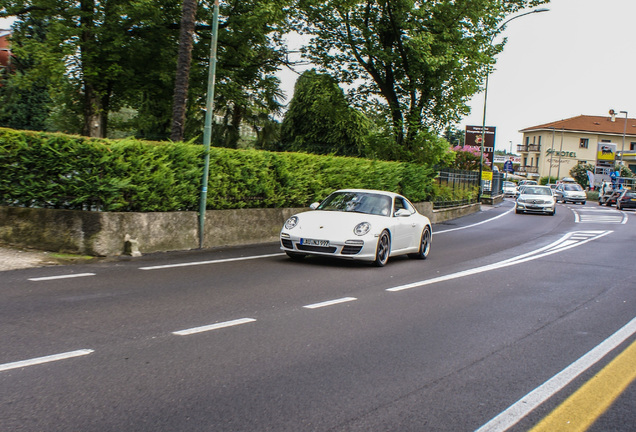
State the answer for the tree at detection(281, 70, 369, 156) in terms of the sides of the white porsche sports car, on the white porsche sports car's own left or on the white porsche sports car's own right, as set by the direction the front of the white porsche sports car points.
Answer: on the white porsche sports car's own right

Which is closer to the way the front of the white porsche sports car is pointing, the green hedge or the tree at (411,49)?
the green hedge

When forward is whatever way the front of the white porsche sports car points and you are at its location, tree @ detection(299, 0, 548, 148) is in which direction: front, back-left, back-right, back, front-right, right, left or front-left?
back-right

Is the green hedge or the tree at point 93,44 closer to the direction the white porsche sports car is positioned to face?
the green hedge

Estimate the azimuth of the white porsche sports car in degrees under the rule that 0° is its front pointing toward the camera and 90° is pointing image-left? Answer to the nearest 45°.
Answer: approximately 45°

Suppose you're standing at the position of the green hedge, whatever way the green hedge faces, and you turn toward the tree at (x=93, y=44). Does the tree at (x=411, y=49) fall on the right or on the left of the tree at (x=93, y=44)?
right

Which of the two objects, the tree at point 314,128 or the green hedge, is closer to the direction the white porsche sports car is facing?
the green hedge

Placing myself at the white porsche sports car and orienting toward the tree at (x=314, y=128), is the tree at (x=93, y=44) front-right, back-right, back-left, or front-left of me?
front-left

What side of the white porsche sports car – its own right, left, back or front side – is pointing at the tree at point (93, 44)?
right

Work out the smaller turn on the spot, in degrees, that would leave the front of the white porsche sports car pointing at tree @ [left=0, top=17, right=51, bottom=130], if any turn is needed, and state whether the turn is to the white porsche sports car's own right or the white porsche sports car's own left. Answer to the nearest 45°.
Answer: approximately 90° to the white porsche sports car's own right
